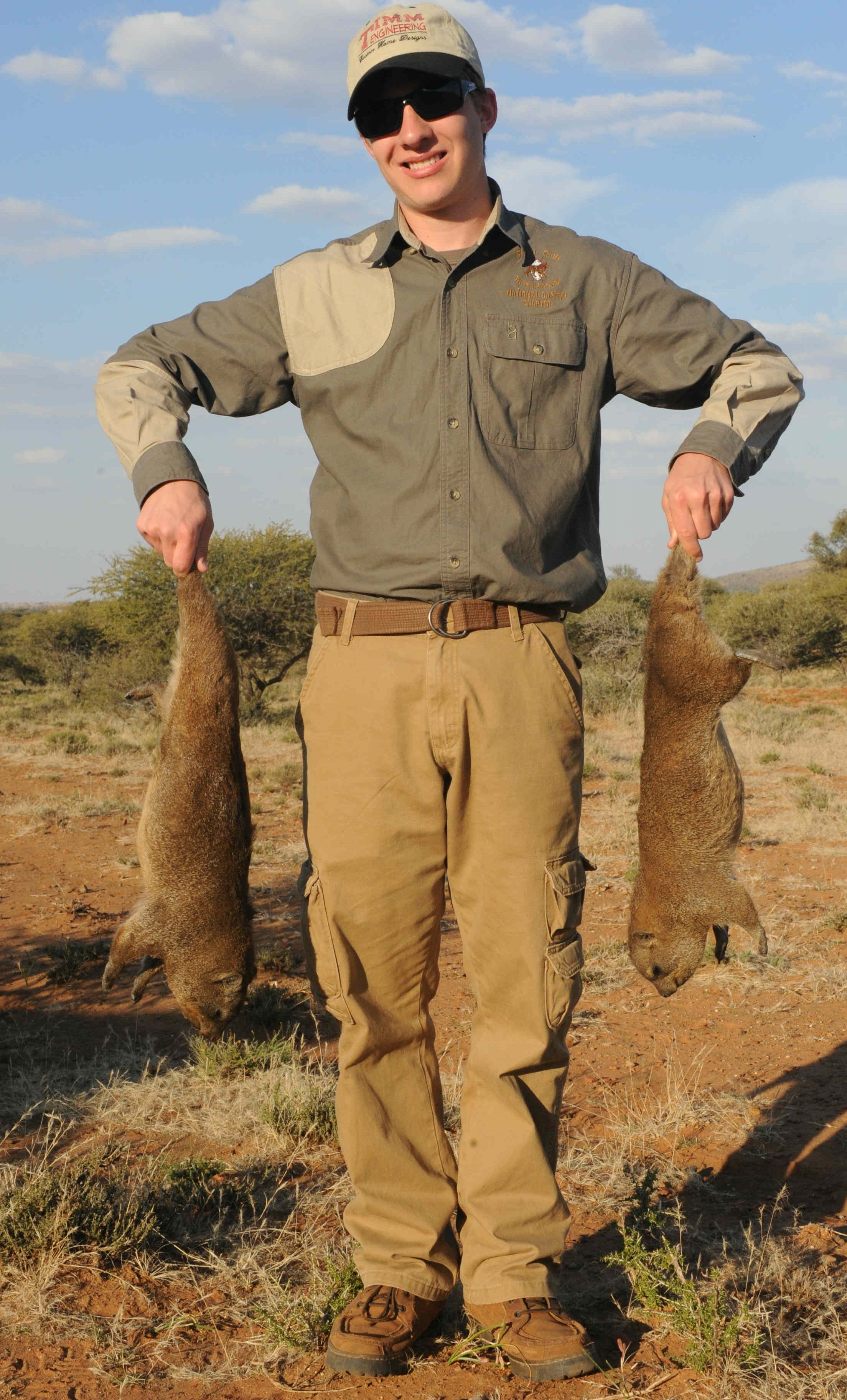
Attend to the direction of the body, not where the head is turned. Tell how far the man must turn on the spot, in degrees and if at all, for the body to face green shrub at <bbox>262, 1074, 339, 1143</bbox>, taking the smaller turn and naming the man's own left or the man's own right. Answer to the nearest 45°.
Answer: approximately 180°

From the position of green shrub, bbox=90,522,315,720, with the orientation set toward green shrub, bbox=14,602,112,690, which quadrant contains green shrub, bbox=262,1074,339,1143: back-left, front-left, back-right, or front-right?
back-left

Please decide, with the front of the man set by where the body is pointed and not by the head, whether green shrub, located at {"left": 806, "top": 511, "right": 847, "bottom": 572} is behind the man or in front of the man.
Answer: behind

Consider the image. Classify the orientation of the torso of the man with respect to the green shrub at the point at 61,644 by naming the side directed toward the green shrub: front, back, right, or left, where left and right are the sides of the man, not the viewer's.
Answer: back

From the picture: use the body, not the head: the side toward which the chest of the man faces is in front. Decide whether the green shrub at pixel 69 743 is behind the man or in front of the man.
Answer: behind

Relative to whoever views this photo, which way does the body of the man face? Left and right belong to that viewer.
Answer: facing the viewer

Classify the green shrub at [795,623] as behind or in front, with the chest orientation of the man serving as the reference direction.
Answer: behind
